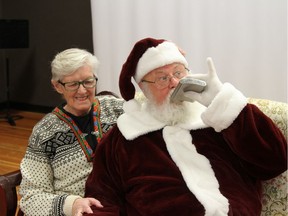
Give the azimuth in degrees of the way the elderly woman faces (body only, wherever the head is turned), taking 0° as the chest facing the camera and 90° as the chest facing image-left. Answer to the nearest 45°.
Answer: approximately 315°

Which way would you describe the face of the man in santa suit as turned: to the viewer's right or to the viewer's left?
to the viewer's right

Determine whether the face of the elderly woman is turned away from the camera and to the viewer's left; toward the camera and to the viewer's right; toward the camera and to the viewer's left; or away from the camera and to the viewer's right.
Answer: toward the camera and to the viewer's right
